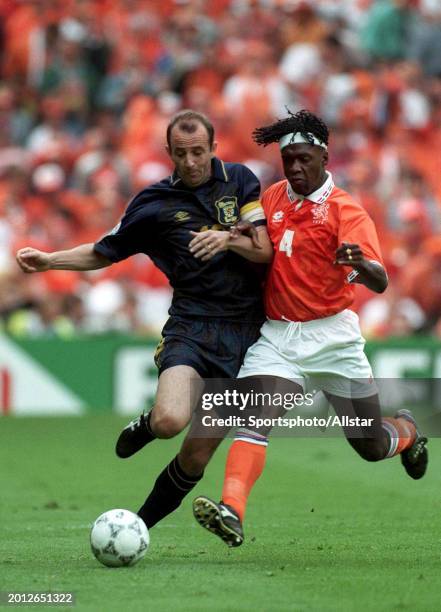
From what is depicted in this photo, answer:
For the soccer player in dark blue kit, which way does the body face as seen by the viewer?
toward the camera

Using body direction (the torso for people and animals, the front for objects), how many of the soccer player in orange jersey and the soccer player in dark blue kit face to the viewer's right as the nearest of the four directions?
0

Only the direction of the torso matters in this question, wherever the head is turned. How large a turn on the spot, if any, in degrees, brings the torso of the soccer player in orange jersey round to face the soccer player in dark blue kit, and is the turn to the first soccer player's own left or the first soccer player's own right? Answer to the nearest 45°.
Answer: approximately 45° to the first soccer player's own right

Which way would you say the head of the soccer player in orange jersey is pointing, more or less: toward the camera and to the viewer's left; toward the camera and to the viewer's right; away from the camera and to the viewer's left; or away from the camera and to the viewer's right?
toward the camera and to the viewer's left

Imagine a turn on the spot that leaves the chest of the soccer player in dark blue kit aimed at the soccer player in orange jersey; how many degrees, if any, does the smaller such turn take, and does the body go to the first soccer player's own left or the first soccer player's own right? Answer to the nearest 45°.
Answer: approximately 90° to the first soccer player's own left

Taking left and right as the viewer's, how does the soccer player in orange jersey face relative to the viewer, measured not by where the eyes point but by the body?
facing the viewer and to the left of the viewer
